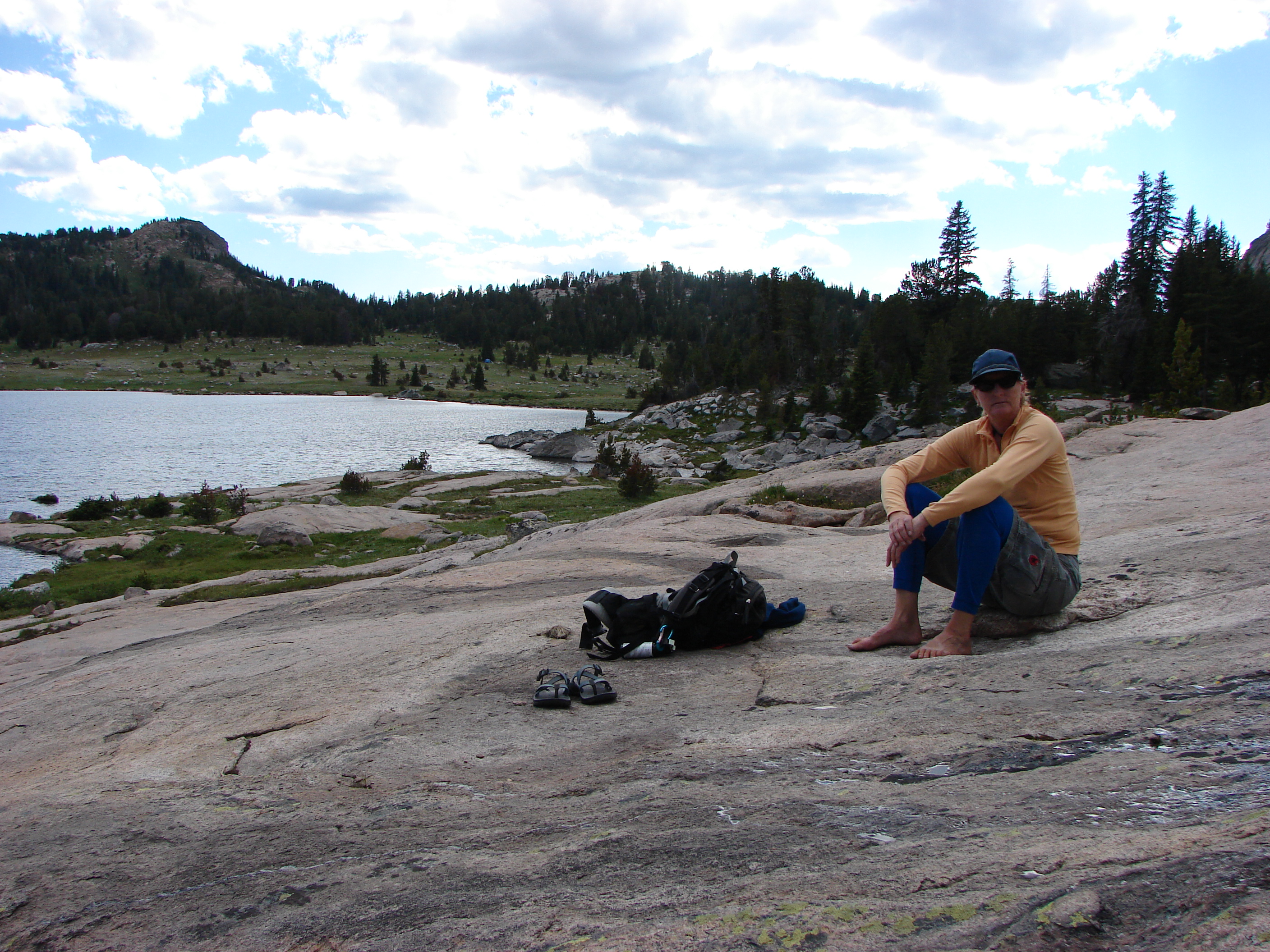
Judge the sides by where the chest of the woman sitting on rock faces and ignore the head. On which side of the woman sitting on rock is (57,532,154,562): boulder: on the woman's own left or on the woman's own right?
on the woman's own right

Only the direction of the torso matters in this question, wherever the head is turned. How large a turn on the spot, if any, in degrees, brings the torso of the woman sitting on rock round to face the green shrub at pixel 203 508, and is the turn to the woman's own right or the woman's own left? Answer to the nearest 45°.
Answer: approximately 90° to the woman's own right

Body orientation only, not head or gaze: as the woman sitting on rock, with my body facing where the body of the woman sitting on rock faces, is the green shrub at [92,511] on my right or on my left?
on my right

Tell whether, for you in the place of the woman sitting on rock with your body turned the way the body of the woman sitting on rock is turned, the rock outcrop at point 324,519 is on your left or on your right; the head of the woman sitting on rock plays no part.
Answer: on your right

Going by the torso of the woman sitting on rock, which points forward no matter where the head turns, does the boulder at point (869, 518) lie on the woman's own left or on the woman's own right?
on the woman's own right

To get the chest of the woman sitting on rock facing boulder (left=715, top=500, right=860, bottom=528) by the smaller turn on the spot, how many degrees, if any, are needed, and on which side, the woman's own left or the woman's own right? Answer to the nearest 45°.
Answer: approximately 135° to the woman's own right

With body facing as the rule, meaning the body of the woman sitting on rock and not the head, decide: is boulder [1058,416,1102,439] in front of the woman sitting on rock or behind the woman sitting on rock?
behind

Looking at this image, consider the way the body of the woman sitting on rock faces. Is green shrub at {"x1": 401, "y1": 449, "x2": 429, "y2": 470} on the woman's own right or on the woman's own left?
on the woman's own right

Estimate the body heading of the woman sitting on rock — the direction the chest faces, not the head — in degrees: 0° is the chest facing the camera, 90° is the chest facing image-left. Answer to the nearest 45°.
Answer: approximately 45°
